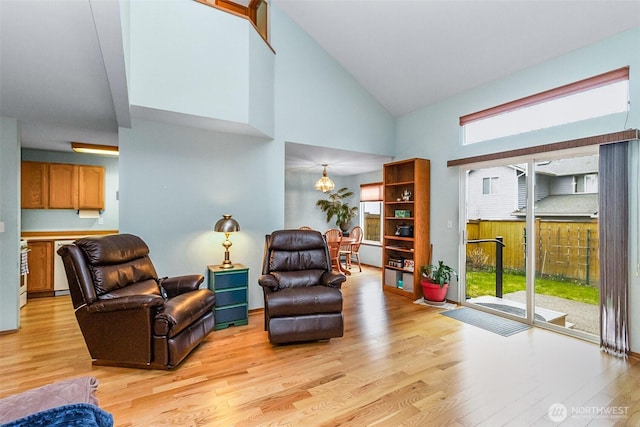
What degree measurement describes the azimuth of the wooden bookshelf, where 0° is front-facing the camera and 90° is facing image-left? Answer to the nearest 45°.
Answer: approximately 45°

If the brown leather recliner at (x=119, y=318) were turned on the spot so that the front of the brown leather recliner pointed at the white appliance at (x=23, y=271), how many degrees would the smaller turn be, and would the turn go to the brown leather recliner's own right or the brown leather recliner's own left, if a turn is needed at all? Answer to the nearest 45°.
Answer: approximately 180°

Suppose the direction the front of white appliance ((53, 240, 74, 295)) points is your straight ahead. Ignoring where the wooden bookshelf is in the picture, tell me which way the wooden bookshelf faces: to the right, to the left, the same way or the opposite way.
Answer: to the right

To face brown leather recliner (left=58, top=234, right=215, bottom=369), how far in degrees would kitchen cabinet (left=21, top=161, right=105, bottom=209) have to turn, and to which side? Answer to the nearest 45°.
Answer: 0° — it already faces it

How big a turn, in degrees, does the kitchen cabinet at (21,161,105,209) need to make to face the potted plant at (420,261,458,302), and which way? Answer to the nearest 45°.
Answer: approximately 45° to its left

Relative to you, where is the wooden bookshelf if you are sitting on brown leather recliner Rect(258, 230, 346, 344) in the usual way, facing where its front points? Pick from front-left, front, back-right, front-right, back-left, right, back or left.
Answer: back-left

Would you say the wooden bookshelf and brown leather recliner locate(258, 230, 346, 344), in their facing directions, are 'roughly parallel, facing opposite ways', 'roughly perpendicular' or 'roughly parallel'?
roughly perpendicular

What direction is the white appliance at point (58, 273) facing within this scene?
toward the camera

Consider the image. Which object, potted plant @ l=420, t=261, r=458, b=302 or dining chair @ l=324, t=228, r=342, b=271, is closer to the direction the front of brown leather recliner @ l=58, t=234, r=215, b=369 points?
the potted plant

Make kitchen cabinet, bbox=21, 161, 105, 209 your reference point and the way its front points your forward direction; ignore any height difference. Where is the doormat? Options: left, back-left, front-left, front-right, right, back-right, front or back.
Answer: front-left

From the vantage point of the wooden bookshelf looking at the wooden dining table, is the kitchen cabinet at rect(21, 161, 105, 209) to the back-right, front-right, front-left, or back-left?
front-left

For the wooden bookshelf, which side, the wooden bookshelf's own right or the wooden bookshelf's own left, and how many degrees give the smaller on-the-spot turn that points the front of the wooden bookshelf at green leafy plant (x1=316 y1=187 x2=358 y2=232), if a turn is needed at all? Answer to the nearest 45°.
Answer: approximately 90° to the wooden bookshelf's own right

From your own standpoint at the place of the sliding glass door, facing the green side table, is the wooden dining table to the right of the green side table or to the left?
right

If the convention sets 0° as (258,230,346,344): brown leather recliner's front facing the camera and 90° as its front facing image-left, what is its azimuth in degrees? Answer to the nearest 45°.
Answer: approximately 0°

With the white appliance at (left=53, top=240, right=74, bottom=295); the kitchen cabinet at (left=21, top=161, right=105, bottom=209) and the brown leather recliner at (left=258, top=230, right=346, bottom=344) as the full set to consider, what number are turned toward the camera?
3
